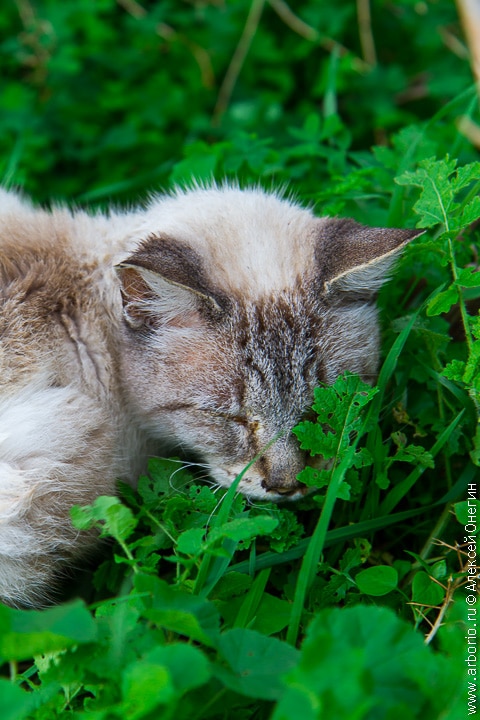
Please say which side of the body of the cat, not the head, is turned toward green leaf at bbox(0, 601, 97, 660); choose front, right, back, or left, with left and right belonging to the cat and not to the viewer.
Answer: right

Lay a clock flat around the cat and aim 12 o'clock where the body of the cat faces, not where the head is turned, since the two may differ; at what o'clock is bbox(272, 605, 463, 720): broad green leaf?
The broad green leaf is roughly at 1 o'clock from the cat.

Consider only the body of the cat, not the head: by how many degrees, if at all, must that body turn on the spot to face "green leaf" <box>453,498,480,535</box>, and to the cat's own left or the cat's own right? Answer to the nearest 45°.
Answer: approximately 45° to the cat's own left

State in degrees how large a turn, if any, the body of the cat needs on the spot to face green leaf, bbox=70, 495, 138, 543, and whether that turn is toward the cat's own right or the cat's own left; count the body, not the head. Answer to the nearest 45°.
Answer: approximately 90° to the cat's own right

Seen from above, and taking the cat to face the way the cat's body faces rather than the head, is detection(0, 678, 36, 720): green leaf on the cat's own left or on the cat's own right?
on the cat's own right

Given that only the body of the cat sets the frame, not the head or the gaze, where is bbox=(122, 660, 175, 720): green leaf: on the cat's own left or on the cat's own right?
on the cat's own right

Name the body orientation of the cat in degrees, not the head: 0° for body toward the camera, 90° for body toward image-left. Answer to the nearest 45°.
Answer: approximately 315°
